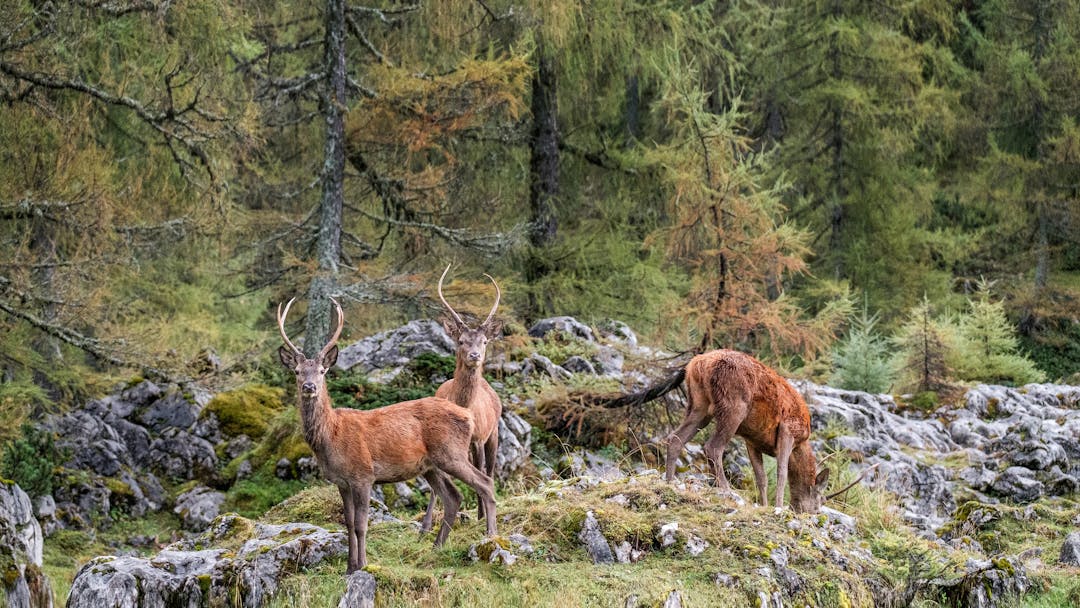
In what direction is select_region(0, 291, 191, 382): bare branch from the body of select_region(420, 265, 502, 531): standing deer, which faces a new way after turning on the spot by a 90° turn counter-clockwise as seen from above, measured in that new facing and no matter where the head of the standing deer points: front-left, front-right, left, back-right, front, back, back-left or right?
left

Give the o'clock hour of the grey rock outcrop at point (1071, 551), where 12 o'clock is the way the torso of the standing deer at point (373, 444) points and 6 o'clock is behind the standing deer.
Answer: The grey rock outcrop is roughly at 7 o'clock from the standing deer.

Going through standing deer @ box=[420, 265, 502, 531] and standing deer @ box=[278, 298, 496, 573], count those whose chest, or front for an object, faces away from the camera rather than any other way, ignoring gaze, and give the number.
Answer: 0

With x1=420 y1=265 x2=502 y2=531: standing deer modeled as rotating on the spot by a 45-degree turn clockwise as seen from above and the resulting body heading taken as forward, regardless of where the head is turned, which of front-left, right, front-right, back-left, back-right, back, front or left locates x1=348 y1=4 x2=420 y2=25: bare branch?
back

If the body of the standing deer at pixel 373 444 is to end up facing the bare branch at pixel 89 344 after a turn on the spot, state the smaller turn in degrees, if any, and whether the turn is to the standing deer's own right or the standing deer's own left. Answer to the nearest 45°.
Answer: approximately 90° to the standing deer's own right

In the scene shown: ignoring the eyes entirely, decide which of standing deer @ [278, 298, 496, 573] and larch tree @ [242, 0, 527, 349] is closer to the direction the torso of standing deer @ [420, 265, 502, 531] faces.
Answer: the standing deer

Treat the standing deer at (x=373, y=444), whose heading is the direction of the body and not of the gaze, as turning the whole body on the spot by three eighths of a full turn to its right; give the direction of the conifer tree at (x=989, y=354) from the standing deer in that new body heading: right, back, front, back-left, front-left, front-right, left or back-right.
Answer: front-right

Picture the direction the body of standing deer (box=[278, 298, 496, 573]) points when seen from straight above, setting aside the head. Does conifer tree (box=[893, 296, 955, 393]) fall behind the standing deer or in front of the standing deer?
behind

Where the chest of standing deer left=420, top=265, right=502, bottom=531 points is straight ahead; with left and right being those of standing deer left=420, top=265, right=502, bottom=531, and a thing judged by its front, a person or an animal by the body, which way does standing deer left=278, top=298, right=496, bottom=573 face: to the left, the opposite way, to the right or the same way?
to the right

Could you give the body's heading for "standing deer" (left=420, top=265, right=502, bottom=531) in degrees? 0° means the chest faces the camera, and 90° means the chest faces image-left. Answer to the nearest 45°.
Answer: approximately 315°

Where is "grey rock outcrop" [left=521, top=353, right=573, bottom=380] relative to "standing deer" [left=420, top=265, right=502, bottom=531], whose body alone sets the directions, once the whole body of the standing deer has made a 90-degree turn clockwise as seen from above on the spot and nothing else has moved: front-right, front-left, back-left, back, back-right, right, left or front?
back-right

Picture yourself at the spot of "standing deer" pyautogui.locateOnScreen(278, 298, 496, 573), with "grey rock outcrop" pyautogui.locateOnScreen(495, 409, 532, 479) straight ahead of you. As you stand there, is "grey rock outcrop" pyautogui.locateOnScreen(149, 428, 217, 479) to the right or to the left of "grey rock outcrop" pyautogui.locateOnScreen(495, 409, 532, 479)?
left

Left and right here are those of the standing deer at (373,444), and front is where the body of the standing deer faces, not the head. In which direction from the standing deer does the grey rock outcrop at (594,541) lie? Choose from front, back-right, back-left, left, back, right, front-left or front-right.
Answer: back-left

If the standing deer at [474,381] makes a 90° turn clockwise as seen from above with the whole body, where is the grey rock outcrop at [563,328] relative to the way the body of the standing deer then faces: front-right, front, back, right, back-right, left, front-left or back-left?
back-right

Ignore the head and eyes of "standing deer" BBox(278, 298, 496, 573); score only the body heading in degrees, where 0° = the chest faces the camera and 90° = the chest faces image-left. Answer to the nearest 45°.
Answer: approximately 45°

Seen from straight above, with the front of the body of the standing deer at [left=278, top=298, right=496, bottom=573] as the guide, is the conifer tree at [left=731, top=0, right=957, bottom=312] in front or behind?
behind
